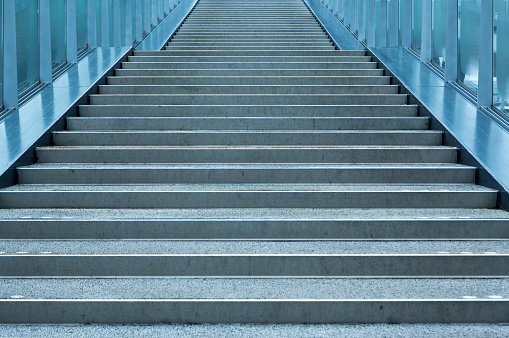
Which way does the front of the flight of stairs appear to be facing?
toward the camera
